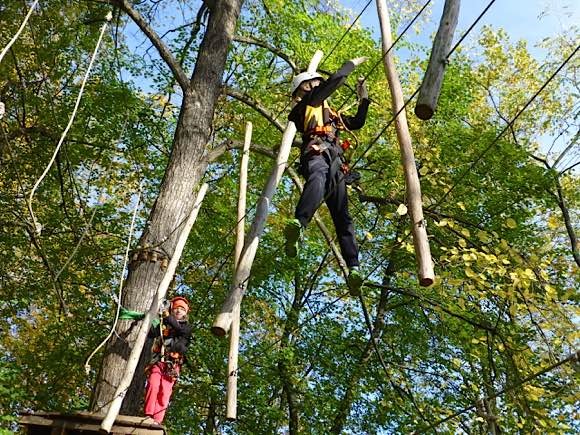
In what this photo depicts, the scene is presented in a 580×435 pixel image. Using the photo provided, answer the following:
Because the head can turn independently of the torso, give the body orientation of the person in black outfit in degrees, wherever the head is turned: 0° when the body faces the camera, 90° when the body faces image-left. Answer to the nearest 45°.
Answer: approximately 315°
